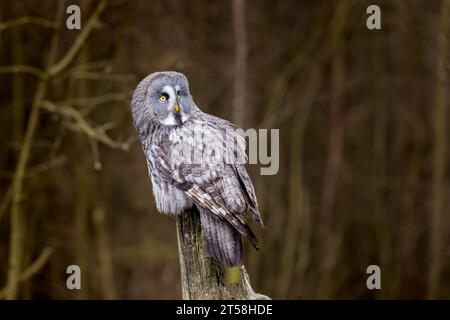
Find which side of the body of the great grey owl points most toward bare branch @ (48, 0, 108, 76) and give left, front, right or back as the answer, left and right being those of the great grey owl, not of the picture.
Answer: front

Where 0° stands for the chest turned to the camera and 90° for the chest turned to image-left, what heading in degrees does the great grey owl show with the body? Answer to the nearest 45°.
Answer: approximately 135°

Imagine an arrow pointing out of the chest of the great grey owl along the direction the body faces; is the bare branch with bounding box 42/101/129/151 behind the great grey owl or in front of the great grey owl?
in front
